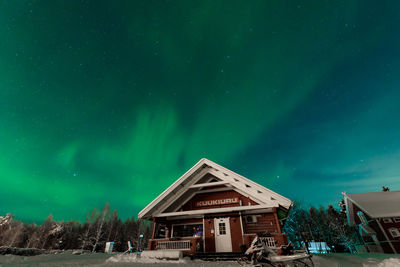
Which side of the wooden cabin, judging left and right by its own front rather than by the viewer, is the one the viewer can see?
front

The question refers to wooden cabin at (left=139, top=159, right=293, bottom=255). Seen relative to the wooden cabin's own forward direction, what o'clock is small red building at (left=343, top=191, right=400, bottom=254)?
The small red building is roughly at 8 o'clock from the wooden cabin.
